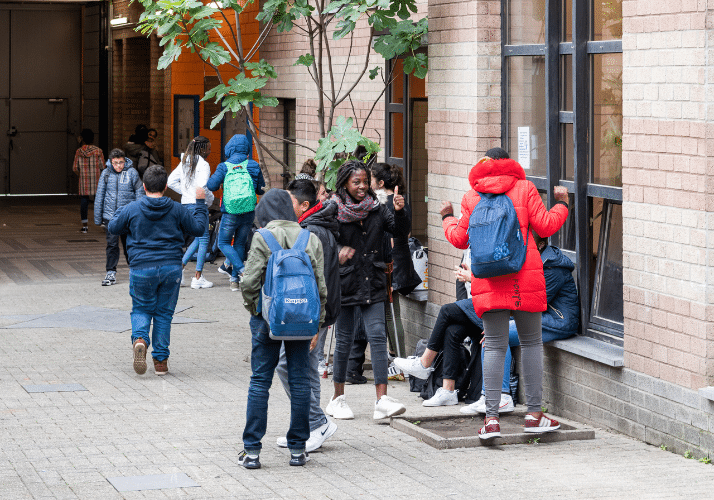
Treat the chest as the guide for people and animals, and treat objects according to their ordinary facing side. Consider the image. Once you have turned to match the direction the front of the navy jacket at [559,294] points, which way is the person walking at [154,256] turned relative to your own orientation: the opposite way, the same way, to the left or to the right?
to the right

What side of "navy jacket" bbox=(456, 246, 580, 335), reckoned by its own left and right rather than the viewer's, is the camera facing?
left

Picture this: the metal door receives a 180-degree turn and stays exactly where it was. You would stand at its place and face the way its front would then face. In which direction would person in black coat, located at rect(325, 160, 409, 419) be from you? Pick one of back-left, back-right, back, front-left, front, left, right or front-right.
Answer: back

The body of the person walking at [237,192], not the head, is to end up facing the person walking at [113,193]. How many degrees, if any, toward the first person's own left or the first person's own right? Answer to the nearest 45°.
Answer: approximately 45° to the first person's own left

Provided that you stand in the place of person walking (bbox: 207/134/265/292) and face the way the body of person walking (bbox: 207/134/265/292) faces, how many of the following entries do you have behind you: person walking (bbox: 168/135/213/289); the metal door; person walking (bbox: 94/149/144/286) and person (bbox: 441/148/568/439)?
1

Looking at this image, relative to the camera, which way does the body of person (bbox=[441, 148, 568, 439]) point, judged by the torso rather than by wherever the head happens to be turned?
away from the camera

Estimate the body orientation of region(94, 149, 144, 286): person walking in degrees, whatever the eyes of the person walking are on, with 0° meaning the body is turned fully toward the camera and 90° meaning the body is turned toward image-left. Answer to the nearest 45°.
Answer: approximately 0°

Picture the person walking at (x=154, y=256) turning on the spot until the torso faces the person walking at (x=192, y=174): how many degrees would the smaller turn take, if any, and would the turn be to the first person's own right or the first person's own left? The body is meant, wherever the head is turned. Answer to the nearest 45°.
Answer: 0° — they already face them

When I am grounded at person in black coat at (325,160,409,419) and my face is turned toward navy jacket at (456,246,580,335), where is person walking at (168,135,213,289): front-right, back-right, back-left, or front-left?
back-left

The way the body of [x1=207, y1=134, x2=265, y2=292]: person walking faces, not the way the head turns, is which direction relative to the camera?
away from the camera

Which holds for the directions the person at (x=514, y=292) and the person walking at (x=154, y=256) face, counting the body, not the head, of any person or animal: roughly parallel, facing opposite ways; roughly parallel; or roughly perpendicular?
roughly parallel

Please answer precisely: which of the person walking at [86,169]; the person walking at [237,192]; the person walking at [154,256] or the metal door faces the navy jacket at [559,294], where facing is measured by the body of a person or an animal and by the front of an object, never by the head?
the metal door

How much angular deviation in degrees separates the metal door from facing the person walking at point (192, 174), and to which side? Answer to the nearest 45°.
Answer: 0° — it already faces them

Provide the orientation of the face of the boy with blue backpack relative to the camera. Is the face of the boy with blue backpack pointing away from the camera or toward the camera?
away from the camera

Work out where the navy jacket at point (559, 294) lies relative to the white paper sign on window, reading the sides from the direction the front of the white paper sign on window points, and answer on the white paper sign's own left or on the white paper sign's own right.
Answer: on the white paper sign's own left
